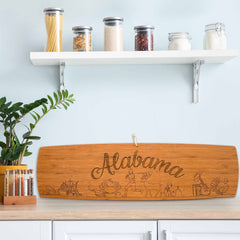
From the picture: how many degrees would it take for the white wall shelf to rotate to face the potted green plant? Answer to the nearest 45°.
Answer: approximately 90° to its right

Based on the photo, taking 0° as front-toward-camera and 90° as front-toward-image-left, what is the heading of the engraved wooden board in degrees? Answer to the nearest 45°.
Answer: approximately 0°

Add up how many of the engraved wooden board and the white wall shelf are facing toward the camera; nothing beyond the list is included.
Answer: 2

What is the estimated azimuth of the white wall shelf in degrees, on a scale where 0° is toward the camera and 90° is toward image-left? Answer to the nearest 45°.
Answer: approximately 0°
